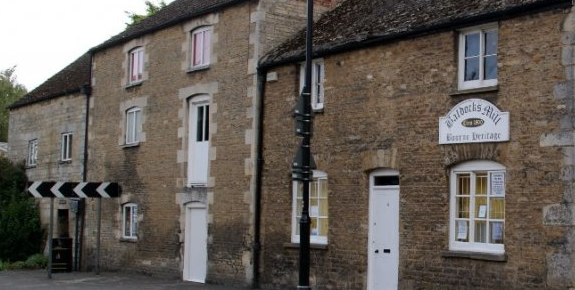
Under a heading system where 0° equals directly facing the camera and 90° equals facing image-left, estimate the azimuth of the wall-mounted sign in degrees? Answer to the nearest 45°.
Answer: approximately 0°

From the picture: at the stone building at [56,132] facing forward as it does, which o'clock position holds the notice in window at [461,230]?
The notice in window is roughly at 10 o'clock from the stone building.

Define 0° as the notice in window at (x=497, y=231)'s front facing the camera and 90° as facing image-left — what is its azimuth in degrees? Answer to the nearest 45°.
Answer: approximately 0°

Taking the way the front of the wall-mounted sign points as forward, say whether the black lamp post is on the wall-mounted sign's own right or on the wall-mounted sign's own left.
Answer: on the wall-mounted sign's own right

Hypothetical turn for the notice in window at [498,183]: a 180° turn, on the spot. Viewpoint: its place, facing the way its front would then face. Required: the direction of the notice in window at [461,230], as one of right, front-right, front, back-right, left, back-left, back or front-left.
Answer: front-left

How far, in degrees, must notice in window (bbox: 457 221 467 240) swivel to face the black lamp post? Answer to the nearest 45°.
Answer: approximately 45° to its right

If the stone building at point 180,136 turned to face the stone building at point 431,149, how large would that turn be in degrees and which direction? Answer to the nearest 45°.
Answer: approximately 90° to its left

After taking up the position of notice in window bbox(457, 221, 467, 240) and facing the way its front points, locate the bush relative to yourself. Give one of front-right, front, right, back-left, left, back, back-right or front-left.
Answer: back-right
